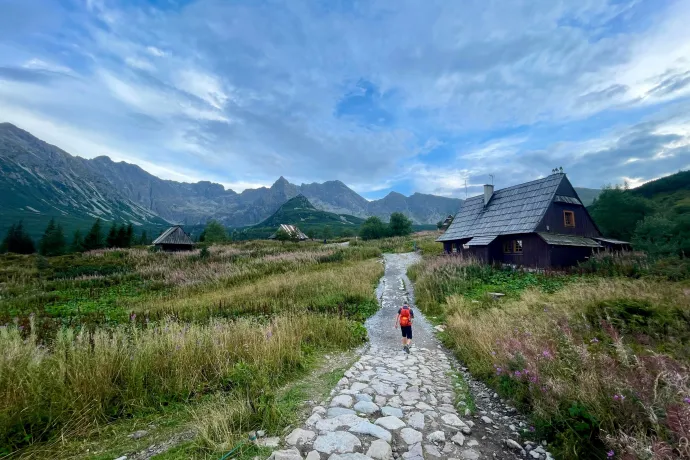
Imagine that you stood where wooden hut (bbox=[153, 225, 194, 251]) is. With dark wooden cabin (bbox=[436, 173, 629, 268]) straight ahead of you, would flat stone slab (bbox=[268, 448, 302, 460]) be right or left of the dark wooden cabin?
right

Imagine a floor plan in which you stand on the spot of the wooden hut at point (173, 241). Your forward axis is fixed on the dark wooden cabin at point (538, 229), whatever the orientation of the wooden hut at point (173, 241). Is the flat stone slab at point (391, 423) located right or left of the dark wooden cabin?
right
